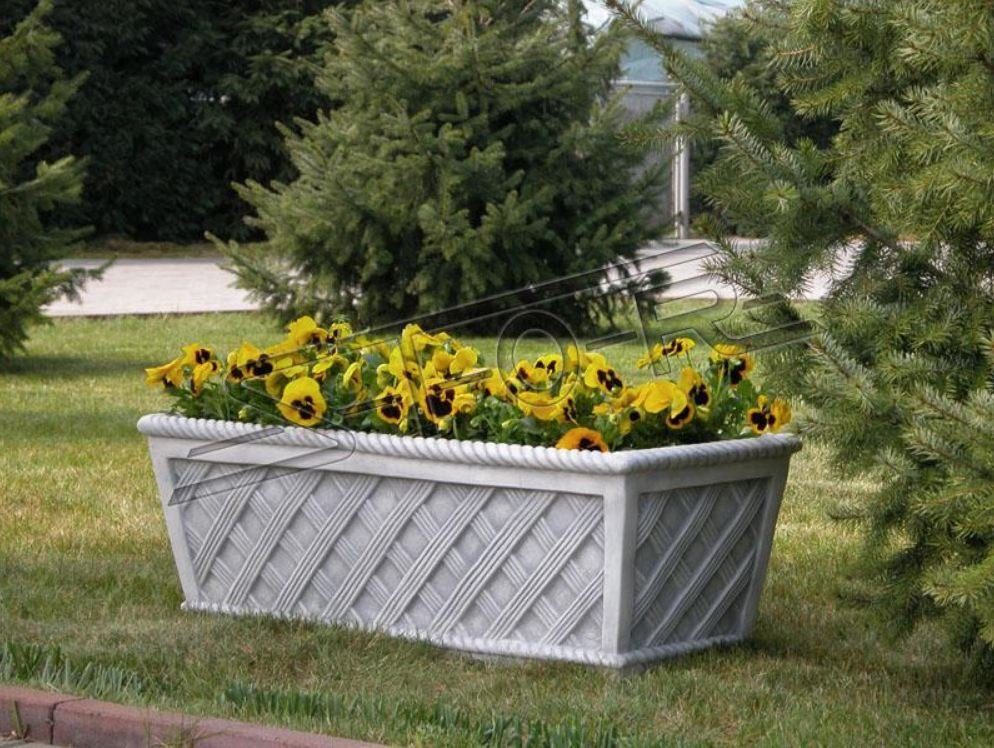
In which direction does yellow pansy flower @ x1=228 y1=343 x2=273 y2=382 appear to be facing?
toward the camera

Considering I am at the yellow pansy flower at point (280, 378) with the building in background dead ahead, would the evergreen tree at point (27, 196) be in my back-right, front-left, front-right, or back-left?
front-left

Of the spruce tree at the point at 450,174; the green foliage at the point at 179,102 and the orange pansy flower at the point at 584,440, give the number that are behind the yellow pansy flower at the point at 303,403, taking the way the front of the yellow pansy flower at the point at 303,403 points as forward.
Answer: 2

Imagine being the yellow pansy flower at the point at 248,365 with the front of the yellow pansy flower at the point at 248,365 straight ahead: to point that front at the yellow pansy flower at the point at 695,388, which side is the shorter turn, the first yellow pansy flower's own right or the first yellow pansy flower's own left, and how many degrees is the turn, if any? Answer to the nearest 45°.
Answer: approximately 45° to the first yellow pansy flower's own left

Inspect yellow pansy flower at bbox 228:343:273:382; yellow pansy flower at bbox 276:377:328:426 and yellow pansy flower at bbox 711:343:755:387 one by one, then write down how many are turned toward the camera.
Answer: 3

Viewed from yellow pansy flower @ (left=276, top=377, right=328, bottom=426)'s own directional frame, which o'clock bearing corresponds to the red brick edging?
The red brick edging is roughly at 1 o'clock from the yellow pansy flower.

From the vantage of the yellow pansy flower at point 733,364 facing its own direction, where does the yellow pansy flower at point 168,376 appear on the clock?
the yellow pansy flower at point 168,376 is roughly at 3 o'clock from the yellow pansy flower at point 733,364.

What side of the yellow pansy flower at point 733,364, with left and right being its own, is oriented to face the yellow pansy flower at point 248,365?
right

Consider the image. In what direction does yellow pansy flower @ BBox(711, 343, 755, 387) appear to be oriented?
toward the camera

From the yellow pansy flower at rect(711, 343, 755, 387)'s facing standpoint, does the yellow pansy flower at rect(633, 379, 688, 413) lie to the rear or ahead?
ahead

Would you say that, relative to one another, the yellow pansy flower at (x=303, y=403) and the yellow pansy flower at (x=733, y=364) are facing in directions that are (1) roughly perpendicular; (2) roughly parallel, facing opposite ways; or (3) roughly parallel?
roughly parallel

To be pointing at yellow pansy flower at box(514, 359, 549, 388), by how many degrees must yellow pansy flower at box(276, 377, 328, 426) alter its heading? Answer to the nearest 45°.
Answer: approximately 90° to its left

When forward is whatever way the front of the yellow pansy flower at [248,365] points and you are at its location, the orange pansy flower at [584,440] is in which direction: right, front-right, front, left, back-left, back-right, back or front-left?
front-left

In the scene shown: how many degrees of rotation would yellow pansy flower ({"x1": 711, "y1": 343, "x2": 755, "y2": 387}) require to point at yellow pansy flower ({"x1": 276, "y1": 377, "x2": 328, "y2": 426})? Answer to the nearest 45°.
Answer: approximately 90° to its right
